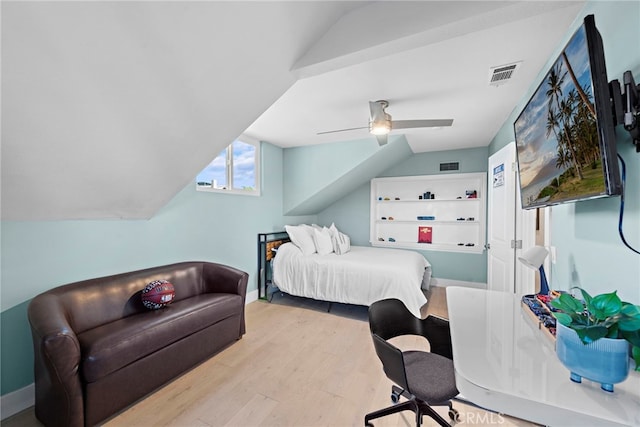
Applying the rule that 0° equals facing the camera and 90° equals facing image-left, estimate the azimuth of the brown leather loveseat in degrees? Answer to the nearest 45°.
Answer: approximately 315°

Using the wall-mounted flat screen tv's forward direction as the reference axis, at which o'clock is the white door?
The white door is roughly at 4 o'clock from the wall-mounted flat screen tv.

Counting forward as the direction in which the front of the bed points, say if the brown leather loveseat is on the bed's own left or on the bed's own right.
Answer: on the bed's own right

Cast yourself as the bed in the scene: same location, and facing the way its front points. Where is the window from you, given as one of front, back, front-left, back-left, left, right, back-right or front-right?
back

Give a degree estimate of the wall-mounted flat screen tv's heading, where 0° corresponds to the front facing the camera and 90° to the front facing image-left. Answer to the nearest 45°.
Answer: approximately 45°

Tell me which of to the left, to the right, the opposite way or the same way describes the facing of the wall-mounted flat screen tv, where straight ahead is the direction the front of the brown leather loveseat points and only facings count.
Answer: the opposite way

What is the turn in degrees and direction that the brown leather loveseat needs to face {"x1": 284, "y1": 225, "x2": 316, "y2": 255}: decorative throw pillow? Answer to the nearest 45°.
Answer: approximately 90° to its left

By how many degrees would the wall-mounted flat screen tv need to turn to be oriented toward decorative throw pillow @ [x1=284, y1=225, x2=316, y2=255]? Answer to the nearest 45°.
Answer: approximately 45° to its right

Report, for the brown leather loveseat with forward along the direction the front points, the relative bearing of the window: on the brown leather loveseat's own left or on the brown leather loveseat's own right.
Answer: on the brown leather loveseat's own left

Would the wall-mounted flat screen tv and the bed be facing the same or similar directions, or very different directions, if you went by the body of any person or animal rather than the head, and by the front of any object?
very different directions

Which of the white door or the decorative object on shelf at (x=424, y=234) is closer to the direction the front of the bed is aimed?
the white door

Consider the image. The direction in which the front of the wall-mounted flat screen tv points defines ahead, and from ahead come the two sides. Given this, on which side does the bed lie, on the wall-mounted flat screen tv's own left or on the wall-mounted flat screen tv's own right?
on the wall-mounted flat screen tv's own right

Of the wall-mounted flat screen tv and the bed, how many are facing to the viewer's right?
1
